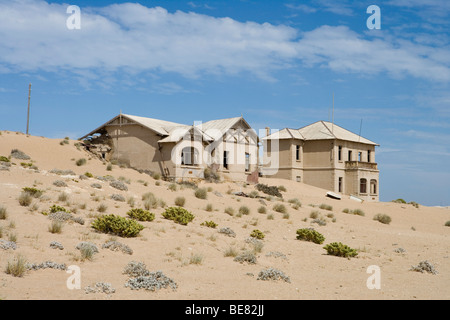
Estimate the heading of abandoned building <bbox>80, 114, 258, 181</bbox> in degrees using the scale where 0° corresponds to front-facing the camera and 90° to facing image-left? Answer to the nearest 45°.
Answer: approximately 315°

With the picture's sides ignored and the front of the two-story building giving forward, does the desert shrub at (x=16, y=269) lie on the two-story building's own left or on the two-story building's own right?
on the two-story building's own right

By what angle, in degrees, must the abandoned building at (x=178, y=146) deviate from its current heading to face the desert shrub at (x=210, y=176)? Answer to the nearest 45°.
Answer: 0° — it already faces it

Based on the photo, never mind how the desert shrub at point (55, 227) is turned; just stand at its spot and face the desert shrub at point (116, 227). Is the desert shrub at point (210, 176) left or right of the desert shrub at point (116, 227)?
left

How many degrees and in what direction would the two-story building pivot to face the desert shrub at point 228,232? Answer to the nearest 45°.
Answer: approximately 45° to its right

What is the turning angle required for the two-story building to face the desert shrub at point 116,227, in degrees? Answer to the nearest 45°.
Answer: approximately 45° to its right

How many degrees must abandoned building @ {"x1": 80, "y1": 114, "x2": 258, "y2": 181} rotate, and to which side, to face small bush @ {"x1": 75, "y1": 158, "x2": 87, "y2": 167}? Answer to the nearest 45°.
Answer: approximately 135° to its right

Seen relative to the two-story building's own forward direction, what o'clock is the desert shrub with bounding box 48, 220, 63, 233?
The desert shrub is roughly at 2 o'clock from the two-story building.
